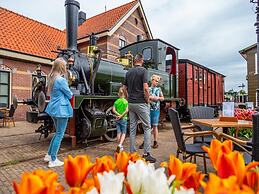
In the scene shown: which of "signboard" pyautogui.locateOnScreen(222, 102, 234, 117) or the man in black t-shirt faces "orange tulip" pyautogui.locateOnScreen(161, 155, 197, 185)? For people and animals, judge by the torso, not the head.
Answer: the signboard

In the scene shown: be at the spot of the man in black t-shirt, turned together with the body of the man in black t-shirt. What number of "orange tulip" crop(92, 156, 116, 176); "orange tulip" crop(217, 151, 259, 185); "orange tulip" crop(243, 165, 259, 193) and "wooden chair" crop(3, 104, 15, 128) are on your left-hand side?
1

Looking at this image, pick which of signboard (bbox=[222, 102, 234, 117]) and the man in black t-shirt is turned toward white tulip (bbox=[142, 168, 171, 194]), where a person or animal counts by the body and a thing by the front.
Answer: the signboard

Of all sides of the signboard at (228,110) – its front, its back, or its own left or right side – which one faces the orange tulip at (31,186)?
front

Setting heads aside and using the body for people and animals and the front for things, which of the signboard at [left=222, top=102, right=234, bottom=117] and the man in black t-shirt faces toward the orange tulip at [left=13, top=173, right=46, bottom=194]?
the signboard

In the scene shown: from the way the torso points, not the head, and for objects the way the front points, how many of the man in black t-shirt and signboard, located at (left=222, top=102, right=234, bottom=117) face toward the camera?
1

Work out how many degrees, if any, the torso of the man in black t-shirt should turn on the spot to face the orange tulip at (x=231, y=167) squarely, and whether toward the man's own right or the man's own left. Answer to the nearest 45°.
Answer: approximately 135° to the man's own right

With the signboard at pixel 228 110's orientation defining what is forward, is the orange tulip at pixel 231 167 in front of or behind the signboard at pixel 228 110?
in front

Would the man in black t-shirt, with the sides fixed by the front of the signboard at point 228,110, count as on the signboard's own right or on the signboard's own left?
on the signboard's own right

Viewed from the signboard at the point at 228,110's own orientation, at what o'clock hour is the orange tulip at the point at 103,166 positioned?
The orange tulip is roughly at 12 o'clock from the signboard.

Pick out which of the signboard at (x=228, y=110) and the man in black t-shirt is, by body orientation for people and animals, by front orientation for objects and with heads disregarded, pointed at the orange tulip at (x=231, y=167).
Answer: the signboard

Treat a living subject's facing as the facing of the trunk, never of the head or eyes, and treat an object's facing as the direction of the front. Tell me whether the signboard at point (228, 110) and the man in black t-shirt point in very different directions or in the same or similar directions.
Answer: very different directions

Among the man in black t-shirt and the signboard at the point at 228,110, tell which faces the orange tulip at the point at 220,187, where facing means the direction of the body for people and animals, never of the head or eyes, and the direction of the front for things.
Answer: the signboard

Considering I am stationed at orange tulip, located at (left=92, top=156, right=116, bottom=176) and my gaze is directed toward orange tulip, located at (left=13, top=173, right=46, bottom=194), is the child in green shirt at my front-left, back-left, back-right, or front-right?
back-right
